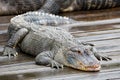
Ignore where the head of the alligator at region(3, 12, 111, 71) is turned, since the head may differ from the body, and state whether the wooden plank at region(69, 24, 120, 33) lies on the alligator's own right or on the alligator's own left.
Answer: on the alligator's own left

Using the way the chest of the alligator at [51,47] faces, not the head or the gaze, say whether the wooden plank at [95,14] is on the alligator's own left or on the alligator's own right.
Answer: on the alligator's own left

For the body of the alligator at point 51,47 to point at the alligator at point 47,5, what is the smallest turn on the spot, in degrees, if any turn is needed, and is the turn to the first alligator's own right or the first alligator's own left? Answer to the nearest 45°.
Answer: approximately 135° to the first alligator's own left

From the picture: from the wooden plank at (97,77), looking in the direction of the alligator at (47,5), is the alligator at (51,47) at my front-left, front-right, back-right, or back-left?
front-left

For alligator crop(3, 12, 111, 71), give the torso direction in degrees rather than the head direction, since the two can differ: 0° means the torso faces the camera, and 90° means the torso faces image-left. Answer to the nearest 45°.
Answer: approximately 315°
